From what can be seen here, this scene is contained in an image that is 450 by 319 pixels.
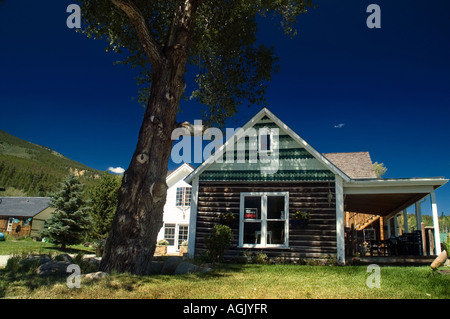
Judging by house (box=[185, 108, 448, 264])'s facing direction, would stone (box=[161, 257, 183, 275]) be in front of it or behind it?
in front

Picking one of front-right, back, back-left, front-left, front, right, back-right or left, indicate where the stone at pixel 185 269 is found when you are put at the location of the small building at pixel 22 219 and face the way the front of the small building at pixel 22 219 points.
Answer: front

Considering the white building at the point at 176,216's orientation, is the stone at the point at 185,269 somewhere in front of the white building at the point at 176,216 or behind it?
in front

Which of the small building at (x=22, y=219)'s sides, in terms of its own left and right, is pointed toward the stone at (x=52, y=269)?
front

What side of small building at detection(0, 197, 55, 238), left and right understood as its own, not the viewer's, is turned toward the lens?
front

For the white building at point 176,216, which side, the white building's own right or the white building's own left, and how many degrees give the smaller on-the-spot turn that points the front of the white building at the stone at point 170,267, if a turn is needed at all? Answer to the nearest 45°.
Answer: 0° — it already faces it

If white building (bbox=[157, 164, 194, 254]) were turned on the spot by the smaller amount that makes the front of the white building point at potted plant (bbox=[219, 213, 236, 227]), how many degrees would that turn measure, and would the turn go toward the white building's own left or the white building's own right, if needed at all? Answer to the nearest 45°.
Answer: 0° — it already faces it

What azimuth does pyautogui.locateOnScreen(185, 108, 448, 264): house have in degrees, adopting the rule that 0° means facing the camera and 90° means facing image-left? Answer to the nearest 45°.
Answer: approximately 0°

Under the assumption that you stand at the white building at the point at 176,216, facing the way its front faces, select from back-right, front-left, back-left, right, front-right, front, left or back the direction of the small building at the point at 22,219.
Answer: back-right

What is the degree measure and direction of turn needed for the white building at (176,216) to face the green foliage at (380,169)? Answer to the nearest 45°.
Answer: approximately 135° to its left

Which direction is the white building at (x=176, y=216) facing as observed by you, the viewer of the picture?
facing the viewer
